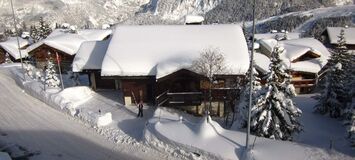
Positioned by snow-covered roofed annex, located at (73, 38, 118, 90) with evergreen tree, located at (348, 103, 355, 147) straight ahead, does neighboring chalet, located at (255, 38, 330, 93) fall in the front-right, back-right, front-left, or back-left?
front-left

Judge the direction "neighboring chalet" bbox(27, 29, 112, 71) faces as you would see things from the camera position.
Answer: facing the viewer and to the left of the viewer

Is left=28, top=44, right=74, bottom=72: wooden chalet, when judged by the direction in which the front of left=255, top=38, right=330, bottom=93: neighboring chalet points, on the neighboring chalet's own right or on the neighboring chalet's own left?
on the neighboring chalet's own right

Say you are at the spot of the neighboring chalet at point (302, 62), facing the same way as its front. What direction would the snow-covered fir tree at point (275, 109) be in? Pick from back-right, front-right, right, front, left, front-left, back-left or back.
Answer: front

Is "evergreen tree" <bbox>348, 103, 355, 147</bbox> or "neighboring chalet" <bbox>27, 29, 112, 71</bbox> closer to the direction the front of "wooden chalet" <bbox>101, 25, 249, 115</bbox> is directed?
the evergreen tree

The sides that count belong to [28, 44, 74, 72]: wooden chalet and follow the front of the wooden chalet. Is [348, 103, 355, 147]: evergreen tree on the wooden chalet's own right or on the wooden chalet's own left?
on the wooden chalet's own left

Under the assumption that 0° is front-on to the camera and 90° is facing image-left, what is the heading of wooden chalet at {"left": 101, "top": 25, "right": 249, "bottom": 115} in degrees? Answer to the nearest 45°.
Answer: approximately 0°

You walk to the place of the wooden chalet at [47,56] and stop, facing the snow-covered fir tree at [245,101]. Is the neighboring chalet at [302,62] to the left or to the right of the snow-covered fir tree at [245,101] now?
left

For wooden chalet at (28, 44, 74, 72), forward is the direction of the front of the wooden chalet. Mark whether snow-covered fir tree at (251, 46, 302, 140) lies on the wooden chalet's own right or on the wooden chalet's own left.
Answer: on the wooden chalet's own left

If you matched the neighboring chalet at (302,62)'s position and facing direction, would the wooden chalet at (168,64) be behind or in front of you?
in front

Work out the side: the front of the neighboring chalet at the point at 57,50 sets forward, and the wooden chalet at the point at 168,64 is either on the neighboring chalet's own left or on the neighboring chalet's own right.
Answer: on the neighboring chalet's own left

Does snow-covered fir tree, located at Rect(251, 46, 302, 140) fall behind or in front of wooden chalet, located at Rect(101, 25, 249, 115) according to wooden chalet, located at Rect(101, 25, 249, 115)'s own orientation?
in front

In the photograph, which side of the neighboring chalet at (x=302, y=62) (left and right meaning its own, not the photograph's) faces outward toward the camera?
front

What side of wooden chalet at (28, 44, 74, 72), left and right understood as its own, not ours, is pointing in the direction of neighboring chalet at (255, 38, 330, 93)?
left

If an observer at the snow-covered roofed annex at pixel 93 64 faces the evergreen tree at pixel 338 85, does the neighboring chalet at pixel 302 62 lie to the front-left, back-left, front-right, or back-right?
front-left

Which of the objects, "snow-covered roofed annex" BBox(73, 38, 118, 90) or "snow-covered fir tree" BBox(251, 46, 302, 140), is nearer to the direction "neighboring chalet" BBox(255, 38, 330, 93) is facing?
the snow-covered fir tree

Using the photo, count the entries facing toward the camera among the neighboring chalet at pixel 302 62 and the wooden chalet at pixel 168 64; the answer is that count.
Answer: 2

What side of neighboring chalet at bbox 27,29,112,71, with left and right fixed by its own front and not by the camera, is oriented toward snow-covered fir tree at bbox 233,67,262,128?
left
